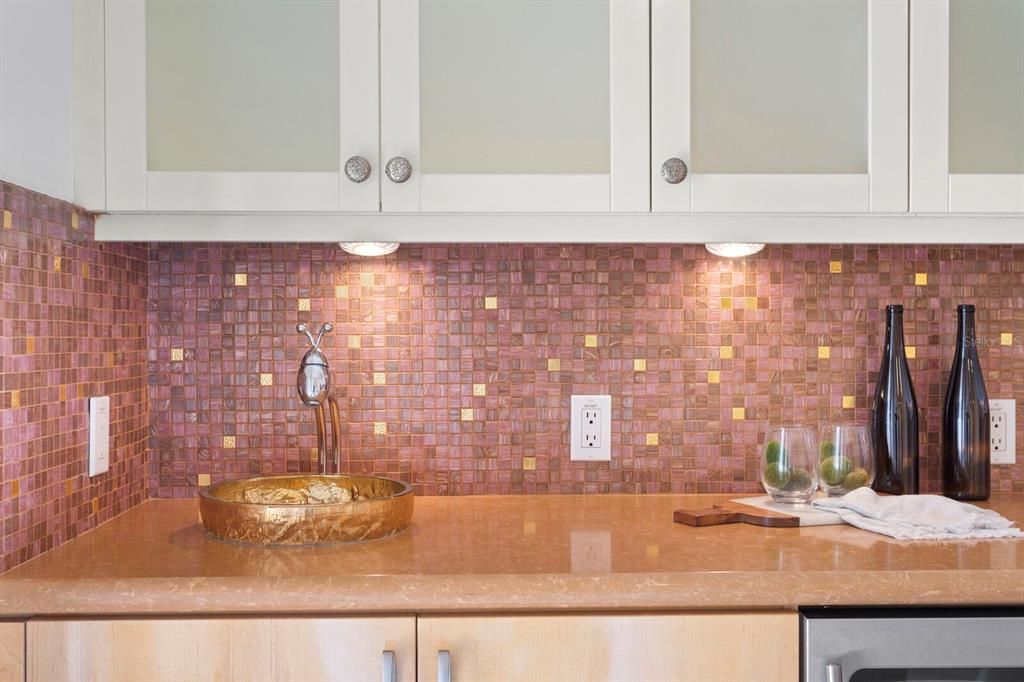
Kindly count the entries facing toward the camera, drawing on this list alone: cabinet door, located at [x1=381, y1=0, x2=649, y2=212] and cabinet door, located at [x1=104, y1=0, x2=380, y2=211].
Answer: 2

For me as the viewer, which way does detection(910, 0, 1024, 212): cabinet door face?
facing the viewer

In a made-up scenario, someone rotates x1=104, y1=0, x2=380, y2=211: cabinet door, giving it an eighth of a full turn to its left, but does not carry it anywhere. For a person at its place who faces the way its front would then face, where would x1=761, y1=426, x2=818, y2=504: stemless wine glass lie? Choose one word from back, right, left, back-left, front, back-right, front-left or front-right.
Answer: front-left

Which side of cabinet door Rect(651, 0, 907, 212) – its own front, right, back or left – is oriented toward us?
front

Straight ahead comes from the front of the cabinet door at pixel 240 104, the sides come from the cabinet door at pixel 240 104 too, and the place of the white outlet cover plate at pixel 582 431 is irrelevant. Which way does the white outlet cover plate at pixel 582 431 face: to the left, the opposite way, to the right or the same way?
the same way

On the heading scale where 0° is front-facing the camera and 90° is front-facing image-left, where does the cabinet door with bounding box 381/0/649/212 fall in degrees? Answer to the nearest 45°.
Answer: approximately 0°

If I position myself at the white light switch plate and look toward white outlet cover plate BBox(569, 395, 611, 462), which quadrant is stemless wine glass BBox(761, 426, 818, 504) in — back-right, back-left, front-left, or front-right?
front-right

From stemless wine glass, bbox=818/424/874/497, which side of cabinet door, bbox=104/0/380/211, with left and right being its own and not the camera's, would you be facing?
left

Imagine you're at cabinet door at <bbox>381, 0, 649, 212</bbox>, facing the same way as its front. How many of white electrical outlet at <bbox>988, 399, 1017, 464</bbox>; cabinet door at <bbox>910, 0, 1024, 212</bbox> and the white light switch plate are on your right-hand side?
1

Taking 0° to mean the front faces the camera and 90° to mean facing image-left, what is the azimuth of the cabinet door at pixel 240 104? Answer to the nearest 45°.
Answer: approximately 0°

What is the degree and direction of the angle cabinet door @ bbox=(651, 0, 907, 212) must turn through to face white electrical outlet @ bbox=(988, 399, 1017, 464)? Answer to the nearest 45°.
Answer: approximately 135° to its left

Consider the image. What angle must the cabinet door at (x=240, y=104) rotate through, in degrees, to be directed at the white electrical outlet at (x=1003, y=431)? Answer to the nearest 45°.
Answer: approximately 90° to its left

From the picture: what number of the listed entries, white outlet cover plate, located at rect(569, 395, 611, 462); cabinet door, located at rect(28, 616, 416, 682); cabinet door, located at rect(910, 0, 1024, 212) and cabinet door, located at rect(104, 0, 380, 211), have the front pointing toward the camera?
4

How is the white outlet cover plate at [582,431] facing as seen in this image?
toward the camera
